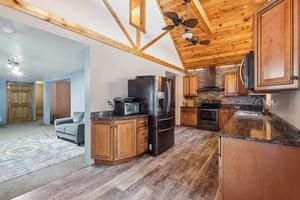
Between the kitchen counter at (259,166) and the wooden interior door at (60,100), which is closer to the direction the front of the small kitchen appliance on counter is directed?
the kitchen counter

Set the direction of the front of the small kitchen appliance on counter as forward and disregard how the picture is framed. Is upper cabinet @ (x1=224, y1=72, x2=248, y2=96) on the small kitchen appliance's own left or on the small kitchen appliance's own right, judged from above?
on the small kitchen appliance's own left

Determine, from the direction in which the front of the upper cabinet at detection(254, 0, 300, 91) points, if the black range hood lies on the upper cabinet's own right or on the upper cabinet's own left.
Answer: on the upper cabinet's own right

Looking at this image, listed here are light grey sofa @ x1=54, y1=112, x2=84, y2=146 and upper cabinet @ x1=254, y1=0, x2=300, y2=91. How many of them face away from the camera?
0

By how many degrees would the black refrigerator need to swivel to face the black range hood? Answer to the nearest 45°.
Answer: approximately 90° to its left

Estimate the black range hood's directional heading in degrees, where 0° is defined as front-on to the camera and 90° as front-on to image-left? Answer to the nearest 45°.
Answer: approximately 0°

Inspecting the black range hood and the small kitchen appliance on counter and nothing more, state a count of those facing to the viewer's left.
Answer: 0

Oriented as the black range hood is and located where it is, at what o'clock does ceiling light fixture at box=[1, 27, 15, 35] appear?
The ceiling light fixture is roughly at 1 o'clock from the black range hood.

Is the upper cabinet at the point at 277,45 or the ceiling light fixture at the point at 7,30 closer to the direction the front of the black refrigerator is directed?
the upper cabinet

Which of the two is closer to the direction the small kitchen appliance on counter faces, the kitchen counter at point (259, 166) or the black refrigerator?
the kitchen counter
